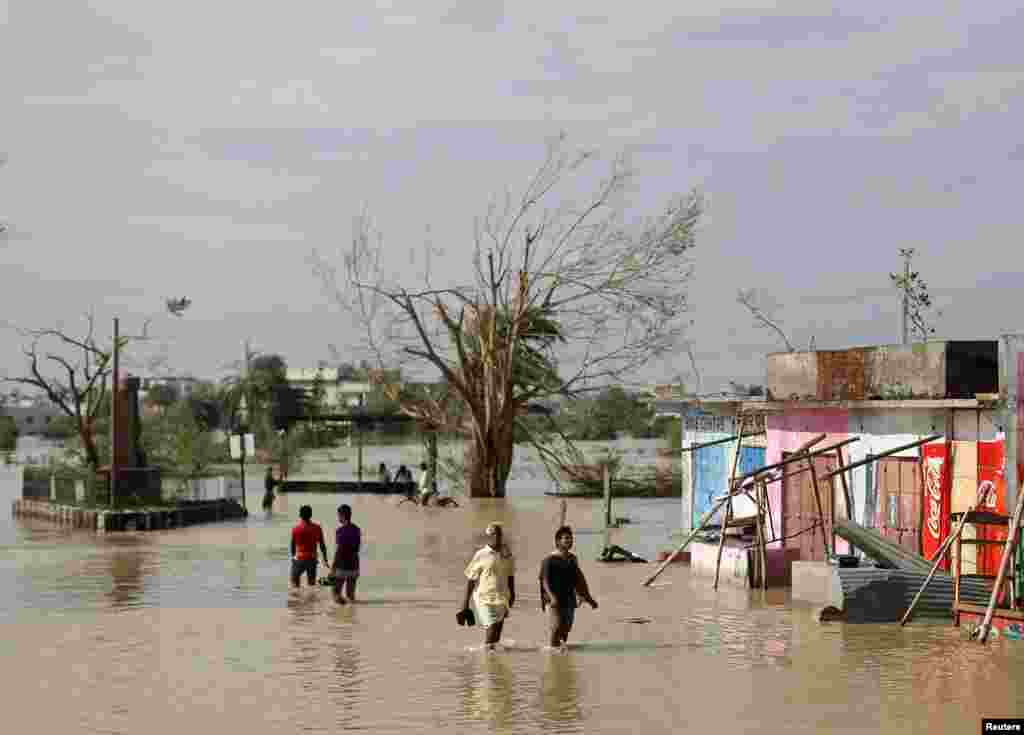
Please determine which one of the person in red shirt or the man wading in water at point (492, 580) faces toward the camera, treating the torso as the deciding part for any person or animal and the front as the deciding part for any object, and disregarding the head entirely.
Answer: the man wading in water

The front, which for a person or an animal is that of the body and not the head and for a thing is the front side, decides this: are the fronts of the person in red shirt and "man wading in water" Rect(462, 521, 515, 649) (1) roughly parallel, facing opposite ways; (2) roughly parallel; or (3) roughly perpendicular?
roughly parallel, facing opposite ways

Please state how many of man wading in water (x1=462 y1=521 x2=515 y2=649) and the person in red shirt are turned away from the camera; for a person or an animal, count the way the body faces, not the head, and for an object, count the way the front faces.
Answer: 1

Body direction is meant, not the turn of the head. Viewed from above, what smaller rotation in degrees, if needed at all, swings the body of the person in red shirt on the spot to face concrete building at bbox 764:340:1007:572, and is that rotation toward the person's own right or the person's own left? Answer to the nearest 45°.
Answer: approximately 90° to the person's own right

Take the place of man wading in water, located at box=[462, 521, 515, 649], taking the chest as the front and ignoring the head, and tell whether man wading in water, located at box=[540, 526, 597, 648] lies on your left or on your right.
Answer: on your left

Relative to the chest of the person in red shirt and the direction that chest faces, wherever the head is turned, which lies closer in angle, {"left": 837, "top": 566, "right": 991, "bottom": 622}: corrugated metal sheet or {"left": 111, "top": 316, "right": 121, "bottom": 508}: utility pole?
the utility pole

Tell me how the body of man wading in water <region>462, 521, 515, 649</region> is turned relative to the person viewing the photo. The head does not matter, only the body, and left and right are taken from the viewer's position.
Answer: facing the viewer

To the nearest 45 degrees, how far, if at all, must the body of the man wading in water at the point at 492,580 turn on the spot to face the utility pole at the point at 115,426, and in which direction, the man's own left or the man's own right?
approximately 180°

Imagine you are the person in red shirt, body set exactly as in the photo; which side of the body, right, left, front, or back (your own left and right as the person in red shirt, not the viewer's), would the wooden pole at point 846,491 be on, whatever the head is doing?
right

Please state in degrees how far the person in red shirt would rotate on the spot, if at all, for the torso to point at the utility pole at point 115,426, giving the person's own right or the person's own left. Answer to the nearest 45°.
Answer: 0° — they already face it

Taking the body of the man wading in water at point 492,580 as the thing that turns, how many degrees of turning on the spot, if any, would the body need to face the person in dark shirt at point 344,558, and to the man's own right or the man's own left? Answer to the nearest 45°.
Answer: approximately 180°

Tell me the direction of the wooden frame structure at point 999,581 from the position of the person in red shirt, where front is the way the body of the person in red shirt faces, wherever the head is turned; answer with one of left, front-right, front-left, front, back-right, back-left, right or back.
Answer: back-right

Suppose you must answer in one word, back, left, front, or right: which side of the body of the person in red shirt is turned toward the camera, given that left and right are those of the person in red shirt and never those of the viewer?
back
